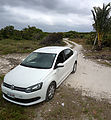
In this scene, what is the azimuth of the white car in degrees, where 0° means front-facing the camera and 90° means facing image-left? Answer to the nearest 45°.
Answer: approximately 45°

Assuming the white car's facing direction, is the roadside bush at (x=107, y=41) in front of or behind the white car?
behind

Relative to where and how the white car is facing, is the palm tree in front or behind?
behind
